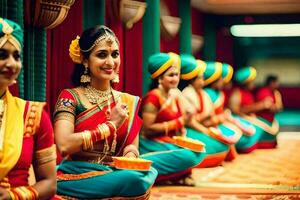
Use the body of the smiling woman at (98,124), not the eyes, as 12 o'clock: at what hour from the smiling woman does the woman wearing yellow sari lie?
The woman wearing yellow sari is roughly at 2 o'clock from the smiling woman.

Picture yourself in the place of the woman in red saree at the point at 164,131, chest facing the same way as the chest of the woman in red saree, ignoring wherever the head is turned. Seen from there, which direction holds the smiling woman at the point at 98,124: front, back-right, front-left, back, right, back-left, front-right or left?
front-right

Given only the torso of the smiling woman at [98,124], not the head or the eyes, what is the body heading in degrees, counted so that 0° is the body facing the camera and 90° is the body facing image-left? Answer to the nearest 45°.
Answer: approximately 315°

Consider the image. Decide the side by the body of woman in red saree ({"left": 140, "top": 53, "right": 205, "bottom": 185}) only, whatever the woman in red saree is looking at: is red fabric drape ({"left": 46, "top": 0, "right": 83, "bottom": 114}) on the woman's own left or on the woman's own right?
on the woman's own right

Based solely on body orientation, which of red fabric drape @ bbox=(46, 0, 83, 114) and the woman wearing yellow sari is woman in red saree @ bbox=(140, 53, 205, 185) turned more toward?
the woman wearing yellow sari
